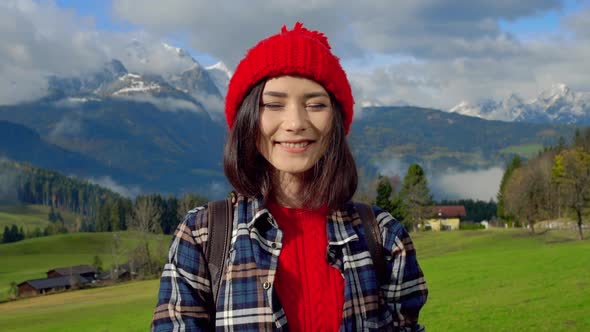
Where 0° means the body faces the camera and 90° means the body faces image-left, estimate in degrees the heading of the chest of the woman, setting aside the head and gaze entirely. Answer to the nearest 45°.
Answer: approximately 0°
